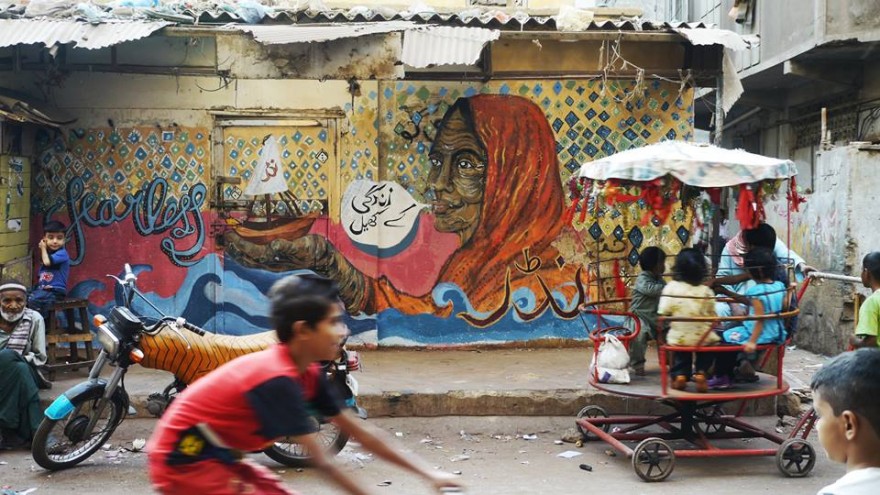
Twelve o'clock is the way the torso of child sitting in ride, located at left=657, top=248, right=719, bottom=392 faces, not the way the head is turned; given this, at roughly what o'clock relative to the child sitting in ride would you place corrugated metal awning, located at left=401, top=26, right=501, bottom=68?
The corrugated metal awning is roughly at 10 o'clock from the child sitting in ride.

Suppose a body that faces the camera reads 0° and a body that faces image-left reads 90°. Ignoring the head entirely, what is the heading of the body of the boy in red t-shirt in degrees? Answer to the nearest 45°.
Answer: approximately 270°

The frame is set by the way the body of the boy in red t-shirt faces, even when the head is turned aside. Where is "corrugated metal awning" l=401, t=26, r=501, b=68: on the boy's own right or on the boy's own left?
on the boy's own left

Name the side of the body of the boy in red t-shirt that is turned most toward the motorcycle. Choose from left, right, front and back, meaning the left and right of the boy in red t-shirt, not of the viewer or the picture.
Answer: left

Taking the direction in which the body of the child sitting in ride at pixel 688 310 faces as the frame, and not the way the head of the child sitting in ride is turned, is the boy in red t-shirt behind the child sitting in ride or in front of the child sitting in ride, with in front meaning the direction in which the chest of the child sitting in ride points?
behind

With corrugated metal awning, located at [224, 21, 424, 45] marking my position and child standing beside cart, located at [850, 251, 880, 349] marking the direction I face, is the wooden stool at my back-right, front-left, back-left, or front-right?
back-right

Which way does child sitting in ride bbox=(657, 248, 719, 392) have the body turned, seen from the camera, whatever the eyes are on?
away from the camera

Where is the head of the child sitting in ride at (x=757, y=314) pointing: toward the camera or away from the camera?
away from the camera

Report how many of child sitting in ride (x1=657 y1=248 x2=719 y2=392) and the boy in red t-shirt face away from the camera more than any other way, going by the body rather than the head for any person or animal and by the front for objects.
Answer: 1
